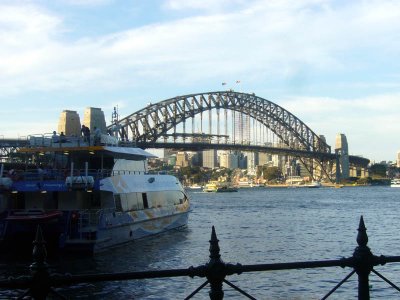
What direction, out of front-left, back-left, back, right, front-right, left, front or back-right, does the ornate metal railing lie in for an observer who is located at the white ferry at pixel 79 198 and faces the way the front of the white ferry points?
back-right

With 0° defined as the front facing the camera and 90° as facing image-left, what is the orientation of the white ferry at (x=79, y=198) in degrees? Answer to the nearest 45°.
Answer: approximately 225°
